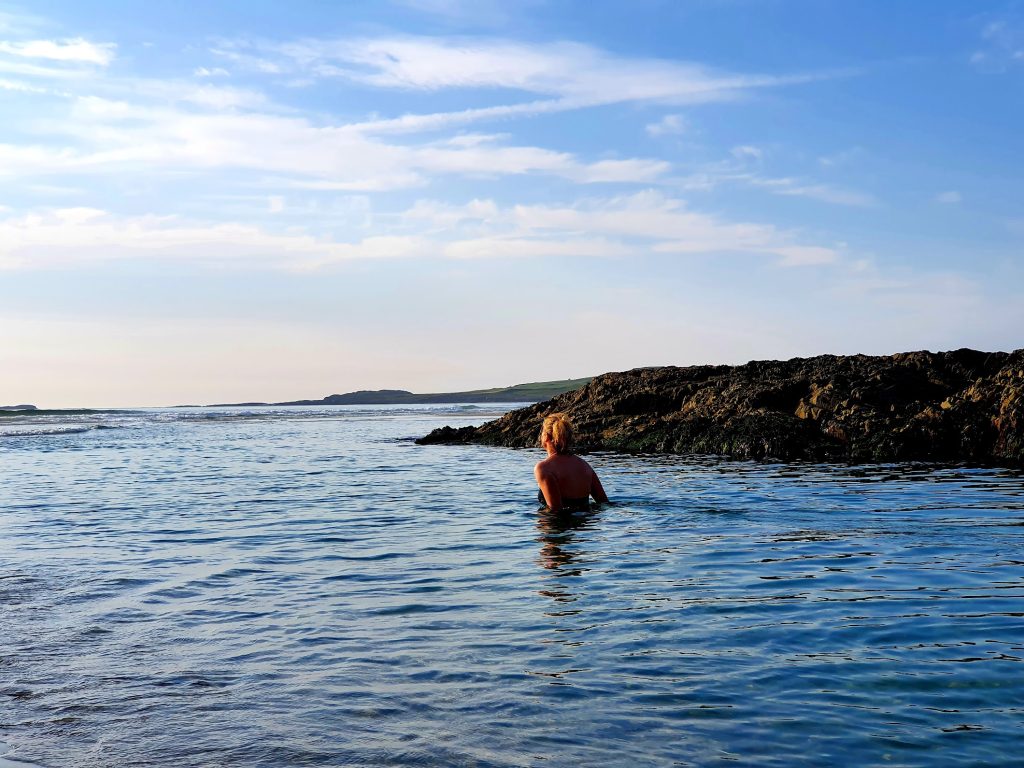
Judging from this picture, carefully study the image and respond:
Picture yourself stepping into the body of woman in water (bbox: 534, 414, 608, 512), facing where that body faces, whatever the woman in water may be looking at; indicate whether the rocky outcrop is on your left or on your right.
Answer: on your right

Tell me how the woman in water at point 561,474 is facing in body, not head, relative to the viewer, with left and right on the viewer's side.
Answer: facing away from the viewer and to the left of the viewer
